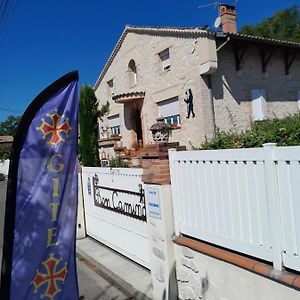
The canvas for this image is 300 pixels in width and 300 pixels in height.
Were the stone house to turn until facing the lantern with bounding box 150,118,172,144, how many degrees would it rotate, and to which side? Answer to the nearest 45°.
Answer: approximately 45° to its left

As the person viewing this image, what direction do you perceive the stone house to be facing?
facing the viewer and to the left of the viewer

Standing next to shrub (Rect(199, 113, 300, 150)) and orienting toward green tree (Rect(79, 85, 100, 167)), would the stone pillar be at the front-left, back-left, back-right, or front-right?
front-left

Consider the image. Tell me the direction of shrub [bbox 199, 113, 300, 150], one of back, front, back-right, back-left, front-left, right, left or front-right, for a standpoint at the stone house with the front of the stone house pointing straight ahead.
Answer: front-left

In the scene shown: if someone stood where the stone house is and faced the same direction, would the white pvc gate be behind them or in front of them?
in front

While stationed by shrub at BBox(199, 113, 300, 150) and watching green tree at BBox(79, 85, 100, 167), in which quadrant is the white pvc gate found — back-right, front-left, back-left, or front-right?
front-left

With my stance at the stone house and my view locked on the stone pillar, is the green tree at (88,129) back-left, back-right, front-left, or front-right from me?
front-right

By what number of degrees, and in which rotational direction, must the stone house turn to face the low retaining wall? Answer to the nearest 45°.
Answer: approximately 45° to its left

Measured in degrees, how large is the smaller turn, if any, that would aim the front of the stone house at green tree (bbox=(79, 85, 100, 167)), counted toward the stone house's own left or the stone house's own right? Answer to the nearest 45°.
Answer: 0° — it already faces it

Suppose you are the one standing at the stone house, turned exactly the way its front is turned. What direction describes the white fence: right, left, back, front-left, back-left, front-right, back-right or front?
front-left

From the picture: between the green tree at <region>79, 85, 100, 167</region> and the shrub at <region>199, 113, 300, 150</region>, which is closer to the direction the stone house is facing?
the green tree
